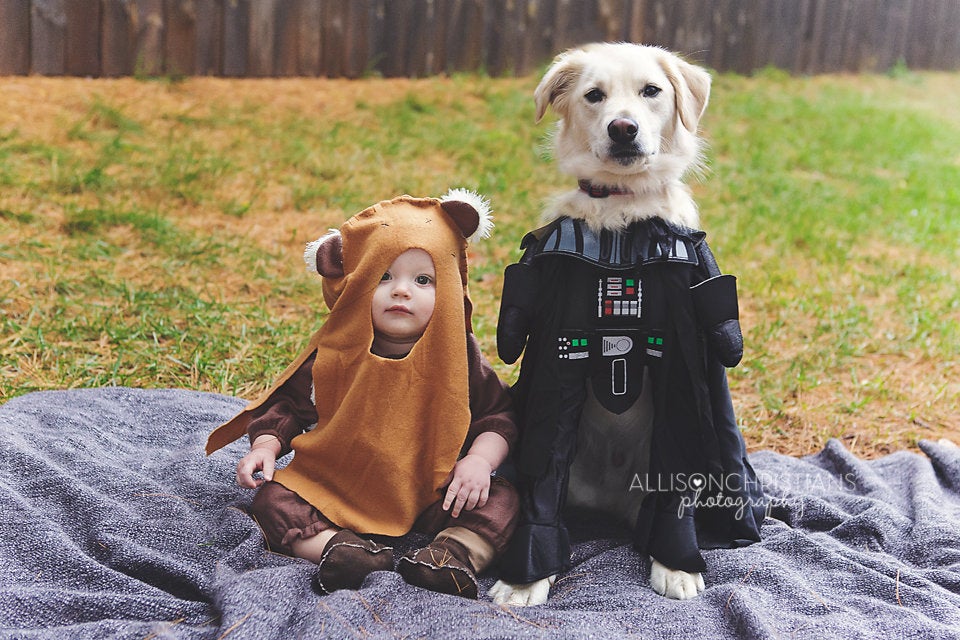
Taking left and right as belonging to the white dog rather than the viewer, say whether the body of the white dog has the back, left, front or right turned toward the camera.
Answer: front

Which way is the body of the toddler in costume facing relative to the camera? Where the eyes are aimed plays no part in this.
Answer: toward the camera

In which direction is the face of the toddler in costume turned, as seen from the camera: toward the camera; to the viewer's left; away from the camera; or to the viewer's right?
toward the camera

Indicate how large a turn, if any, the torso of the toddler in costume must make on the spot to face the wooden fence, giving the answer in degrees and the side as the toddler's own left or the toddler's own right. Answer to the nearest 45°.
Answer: approximately 180°

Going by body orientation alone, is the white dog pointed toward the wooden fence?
no

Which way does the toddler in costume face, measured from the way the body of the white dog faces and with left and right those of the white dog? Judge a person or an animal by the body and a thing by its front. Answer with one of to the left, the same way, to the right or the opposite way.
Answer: the same way

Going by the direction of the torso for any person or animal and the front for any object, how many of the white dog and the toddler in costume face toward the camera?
2
